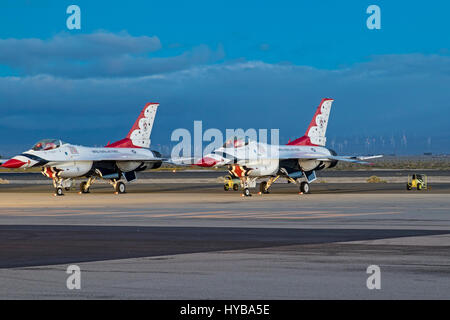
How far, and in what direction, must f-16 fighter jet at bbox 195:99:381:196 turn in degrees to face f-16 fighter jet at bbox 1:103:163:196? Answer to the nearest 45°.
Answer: approximately 45° to its right

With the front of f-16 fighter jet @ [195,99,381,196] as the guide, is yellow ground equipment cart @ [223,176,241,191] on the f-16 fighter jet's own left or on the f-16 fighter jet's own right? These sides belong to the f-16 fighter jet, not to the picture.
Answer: on the f-16 fighter jet's own right

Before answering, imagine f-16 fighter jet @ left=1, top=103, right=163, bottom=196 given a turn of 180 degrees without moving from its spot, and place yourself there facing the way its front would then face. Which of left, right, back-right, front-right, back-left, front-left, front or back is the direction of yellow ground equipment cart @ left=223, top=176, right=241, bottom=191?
front-right

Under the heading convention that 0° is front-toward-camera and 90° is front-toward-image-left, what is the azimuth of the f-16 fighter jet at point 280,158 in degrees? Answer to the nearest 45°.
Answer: approximately 45°
